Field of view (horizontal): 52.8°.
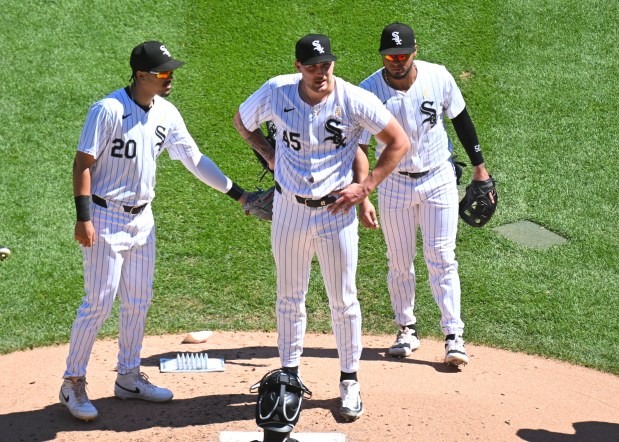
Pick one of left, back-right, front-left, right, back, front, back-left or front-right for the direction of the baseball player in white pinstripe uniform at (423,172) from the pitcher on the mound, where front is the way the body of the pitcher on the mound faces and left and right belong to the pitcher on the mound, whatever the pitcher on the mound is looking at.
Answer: back-left

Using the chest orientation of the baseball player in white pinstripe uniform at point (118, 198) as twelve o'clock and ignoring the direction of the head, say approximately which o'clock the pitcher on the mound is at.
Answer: The pitcher on the mound is roughly at 11 o'clock from the baseball player in white pinstripe uniform.

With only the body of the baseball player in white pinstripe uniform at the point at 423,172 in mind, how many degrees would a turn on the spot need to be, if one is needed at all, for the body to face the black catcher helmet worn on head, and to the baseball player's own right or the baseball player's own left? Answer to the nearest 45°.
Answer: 0° — they already face it

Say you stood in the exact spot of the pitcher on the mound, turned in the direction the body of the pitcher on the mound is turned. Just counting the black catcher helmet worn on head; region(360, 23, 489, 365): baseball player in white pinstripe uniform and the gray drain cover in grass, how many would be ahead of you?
1

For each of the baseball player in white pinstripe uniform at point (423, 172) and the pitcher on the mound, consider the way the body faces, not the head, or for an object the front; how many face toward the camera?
2

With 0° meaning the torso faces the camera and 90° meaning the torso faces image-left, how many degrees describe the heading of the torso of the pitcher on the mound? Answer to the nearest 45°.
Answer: approximately 0°

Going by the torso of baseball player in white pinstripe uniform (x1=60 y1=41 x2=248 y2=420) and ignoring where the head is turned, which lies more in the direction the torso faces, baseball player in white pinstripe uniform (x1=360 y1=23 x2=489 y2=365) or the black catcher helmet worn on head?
the black catcher helmet worn on head

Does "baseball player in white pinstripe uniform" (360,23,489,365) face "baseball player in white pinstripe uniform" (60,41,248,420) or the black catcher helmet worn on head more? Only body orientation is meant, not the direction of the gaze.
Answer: the black catcher helmet worn on head

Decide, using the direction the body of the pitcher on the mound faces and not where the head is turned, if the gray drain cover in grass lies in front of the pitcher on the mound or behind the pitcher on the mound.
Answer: behind

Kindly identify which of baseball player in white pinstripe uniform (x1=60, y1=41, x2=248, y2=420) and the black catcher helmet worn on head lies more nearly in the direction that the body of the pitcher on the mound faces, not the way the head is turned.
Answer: the black catcher helmet worn on head
